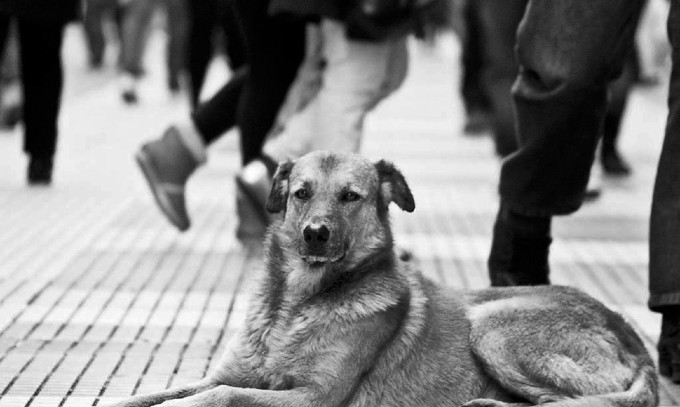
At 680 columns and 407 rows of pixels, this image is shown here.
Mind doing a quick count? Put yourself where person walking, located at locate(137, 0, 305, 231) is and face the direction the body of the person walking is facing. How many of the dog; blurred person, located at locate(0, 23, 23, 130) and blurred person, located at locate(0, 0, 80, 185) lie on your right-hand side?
1

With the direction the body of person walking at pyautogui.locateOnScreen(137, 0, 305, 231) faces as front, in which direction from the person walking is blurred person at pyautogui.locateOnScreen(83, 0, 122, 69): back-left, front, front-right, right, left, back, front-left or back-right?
left

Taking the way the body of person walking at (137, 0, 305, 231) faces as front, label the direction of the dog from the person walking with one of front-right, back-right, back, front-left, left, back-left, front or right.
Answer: right

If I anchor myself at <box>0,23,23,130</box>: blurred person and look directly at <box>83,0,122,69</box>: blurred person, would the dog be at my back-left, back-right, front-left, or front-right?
back-right
